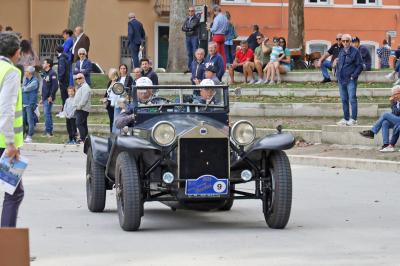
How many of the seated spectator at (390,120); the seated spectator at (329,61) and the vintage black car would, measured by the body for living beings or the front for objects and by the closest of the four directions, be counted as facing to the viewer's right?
0

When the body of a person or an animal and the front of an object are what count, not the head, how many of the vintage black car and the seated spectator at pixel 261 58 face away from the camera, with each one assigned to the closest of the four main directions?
0

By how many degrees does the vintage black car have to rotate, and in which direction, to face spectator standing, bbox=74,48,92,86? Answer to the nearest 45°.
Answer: approximately 180°

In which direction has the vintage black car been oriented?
toward the camera

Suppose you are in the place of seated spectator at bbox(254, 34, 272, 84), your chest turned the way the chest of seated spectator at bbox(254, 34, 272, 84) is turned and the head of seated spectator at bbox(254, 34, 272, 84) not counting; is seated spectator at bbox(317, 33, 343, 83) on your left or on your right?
on your left

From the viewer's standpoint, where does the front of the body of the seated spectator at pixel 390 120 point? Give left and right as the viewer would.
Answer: facing the viewer and to the left of the viewer

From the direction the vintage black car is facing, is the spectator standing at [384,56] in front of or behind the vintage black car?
behind

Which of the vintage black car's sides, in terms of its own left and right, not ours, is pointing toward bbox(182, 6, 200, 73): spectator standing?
back

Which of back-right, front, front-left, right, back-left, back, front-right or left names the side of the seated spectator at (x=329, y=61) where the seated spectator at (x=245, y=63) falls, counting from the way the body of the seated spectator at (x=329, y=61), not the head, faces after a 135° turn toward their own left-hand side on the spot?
back
